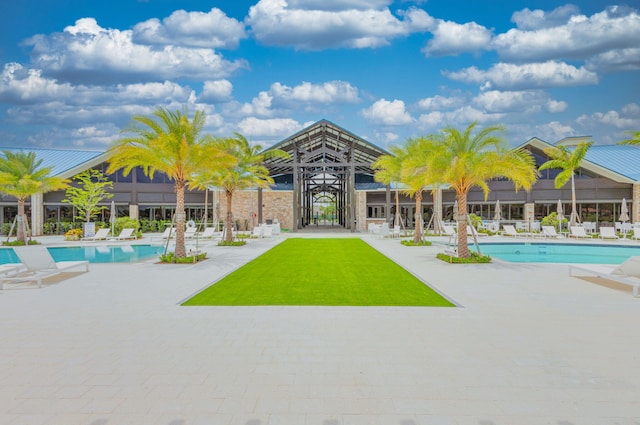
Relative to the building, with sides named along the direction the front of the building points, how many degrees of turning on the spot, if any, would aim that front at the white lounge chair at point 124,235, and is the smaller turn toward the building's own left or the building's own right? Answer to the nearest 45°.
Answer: approximately 45° to the building's own right

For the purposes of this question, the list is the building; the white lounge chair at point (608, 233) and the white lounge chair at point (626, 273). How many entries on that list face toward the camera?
2

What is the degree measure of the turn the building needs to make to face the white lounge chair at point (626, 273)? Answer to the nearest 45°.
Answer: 0° — it already faces it

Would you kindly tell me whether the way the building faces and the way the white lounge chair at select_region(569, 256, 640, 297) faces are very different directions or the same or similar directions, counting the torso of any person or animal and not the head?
very different directions

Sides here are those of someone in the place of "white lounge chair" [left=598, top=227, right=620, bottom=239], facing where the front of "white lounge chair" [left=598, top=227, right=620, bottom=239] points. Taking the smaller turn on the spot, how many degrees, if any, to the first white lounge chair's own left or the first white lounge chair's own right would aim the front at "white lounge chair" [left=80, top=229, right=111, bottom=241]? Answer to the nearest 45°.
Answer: approximately 45° to the first white lounge chair's own right

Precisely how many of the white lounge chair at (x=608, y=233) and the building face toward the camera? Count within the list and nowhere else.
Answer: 2

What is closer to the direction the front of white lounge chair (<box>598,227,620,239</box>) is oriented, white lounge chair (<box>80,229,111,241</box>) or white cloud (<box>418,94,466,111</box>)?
the white lounge chair

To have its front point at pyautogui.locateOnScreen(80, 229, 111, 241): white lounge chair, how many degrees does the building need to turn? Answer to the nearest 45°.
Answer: approximately 45° to its right
